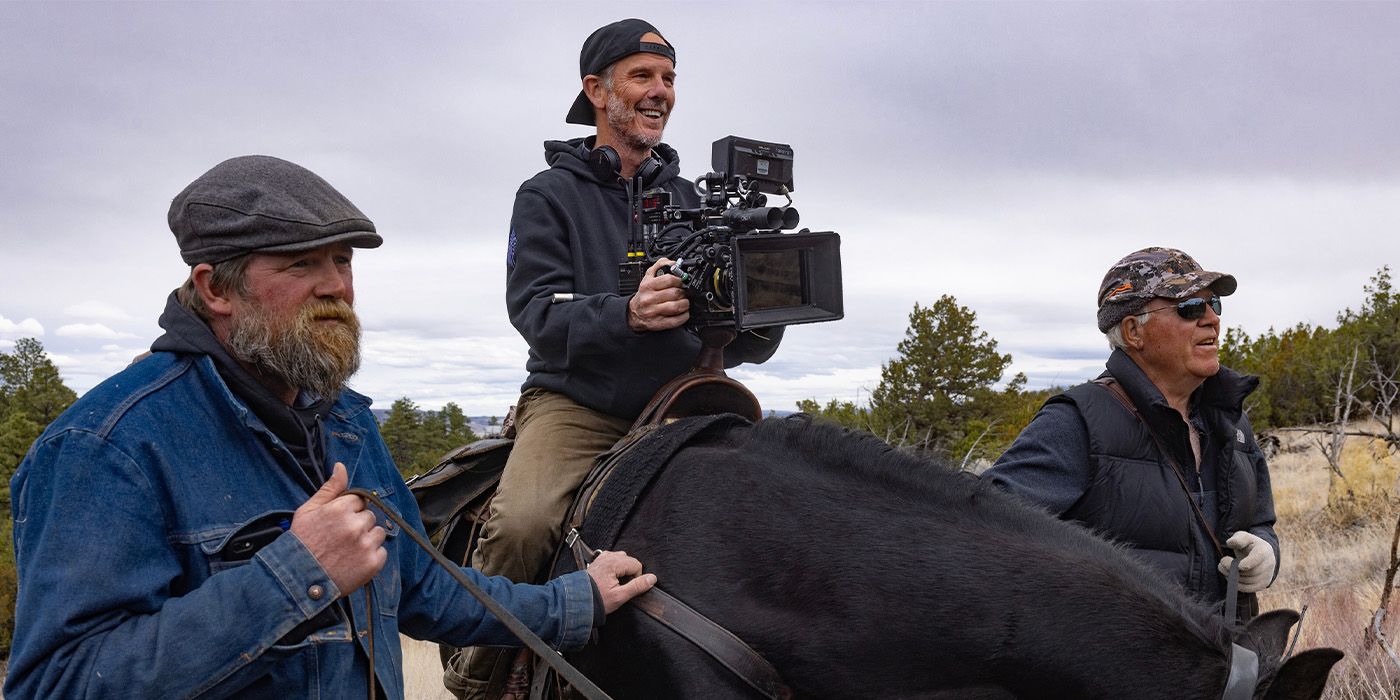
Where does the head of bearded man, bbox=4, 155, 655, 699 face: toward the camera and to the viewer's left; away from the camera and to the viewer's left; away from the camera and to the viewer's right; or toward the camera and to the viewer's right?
toward the camera and to the viewer's right

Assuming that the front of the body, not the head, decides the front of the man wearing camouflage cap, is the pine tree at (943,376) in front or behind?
behind

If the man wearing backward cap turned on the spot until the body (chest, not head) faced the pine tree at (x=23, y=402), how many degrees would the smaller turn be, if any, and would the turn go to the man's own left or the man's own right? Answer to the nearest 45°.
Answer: approximately 180°

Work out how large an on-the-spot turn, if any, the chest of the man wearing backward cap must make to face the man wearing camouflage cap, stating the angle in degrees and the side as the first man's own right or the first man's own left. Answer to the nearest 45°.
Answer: approximately 45° to the first man's own left

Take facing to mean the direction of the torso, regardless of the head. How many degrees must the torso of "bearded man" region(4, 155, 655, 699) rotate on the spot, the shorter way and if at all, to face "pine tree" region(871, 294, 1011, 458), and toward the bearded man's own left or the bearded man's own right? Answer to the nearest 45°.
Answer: approximately 90° to the bearded man's own left

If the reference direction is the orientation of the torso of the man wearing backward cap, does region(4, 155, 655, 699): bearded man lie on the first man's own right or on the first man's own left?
on the first man's own right

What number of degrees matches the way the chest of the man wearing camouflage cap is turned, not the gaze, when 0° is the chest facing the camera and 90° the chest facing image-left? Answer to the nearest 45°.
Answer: approximately 315°

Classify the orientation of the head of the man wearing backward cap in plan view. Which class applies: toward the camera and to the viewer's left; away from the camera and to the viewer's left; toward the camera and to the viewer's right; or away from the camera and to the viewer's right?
toward the camera and to the viewer's right

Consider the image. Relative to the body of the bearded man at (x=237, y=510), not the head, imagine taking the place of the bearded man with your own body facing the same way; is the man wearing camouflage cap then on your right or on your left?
on your left

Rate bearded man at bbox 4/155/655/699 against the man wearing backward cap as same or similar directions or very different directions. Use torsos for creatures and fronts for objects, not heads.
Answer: same or similar directions

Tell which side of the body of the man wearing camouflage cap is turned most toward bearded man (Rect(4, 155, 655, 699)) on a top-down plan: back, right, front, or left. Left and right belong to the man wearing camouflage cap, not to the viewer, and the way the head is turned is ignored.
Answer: right

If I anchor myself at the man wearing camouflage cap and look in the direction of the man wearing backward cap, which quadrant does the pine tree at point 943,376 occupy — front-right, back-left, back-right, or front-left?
back-right

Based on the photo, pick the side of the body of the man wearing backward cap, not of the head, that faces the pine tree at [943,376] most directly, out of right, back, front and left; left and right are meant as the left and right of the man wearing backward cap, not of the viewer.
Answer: left

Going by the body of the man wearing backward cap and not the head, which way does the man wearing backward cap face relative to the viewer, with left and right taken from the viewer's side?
facing the viewer and to the right of the viewer

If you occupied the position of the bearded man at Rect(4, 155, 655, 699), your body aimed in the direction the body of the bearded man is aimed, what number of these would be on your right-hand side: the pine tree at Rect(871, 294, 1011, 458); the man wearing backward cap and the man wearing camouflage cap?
0

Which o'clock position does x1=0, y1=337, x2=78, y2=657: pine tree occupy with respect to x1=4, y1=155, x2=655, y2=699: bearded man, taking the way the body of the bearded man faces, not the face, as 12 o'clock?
The pine tree is roughly at 7 o'clock from the bearded man.

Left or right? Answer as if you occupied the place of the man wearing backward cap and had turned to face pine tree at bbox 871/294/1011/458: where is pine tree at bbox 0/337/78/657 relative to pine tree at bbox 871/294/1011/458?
left
